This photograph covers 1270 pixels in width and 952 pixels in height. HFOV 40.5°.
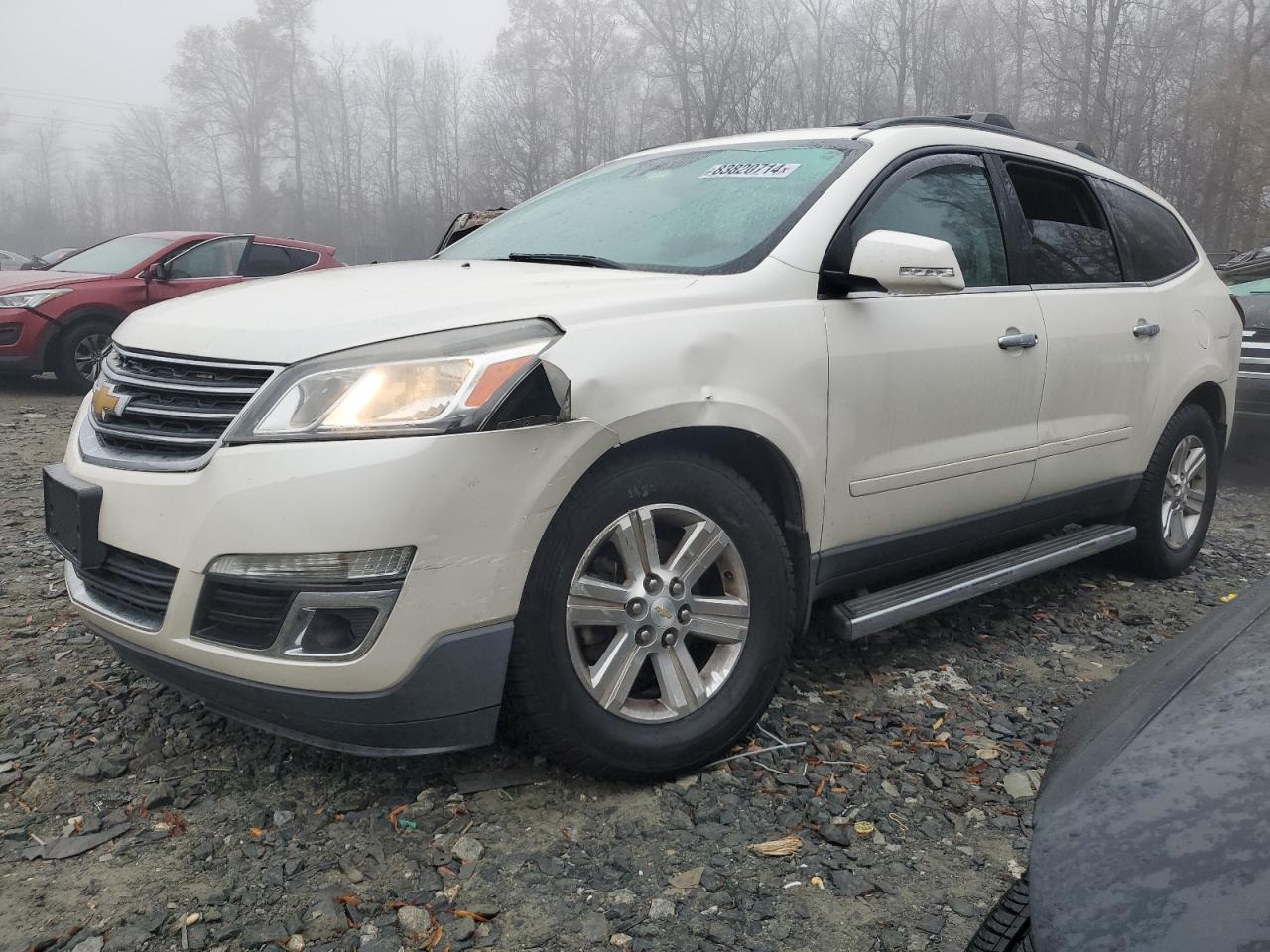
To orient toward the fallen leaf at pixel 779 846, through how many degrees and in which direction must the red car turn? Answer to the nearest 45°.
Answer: approximately 45° to its left

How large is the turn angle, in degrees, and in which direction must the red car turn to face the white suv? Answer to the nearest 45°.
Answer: approximately 45° to its left

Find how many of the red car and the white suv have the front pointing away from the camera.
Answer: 0

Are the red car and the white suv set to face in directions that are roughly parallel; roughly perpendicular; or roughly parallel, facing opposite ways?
roughly parallel

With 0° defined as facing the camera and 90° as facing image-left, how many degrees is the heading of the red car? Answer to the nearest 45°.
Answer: approximately 45°

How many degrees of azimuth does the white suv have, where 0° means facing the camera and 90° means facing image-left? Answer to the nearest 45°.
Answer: approximately 45°

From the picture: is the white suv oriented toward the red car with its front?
no
